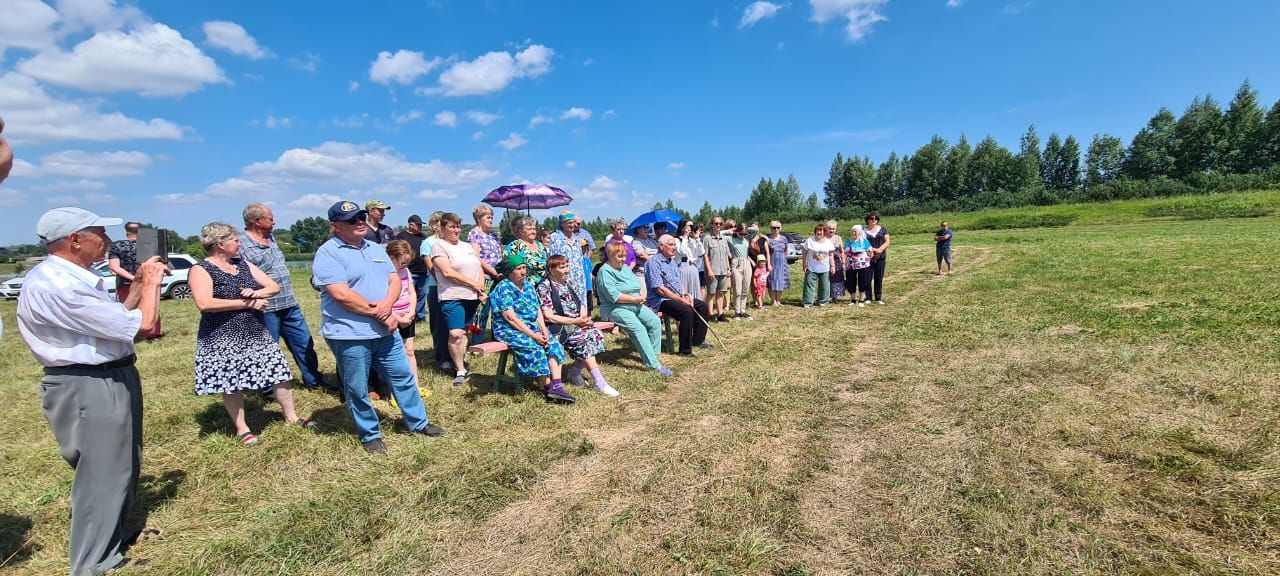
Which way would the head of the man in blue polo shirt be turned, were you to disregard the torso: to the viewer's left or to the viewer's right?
to the viewer's right

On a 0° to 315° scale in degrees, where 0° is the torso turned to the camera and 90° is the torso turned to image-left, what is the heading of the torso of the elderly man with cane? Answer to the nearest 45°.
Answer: approximately 315°

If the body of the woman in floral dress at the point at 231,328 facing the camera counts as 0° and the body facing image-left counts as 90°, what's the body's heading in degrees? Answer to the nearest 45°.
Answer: approximately 315°

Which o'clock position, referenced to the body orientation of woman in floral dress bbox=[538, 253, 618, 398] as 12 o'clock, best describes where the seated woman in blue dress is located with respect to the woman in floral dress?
The seated woman in blue dress is roughly at 3 o'clock from the woman in floral dress.

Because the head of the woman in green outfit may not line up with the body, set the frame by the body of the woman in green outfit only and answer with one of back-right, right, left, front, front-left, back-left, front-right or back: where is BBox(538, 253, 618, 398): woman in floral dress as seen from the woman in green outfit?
right

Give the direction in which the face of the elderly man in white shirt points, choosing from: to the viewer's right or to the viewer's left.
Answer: to the viewer's right

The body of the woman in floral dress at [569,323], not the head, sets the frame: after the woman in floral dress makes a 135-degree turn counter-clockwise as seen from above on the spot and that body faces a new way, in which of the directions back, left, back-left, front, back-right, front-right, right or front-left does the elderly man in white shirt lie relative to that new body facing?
back-left

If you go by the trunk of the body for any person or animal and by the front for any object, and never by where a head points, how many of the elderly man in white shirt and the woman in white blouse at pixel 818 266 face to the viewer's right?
1

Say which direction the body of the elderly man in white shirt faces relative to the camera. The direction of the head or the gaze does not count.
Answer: to the viewer's right
